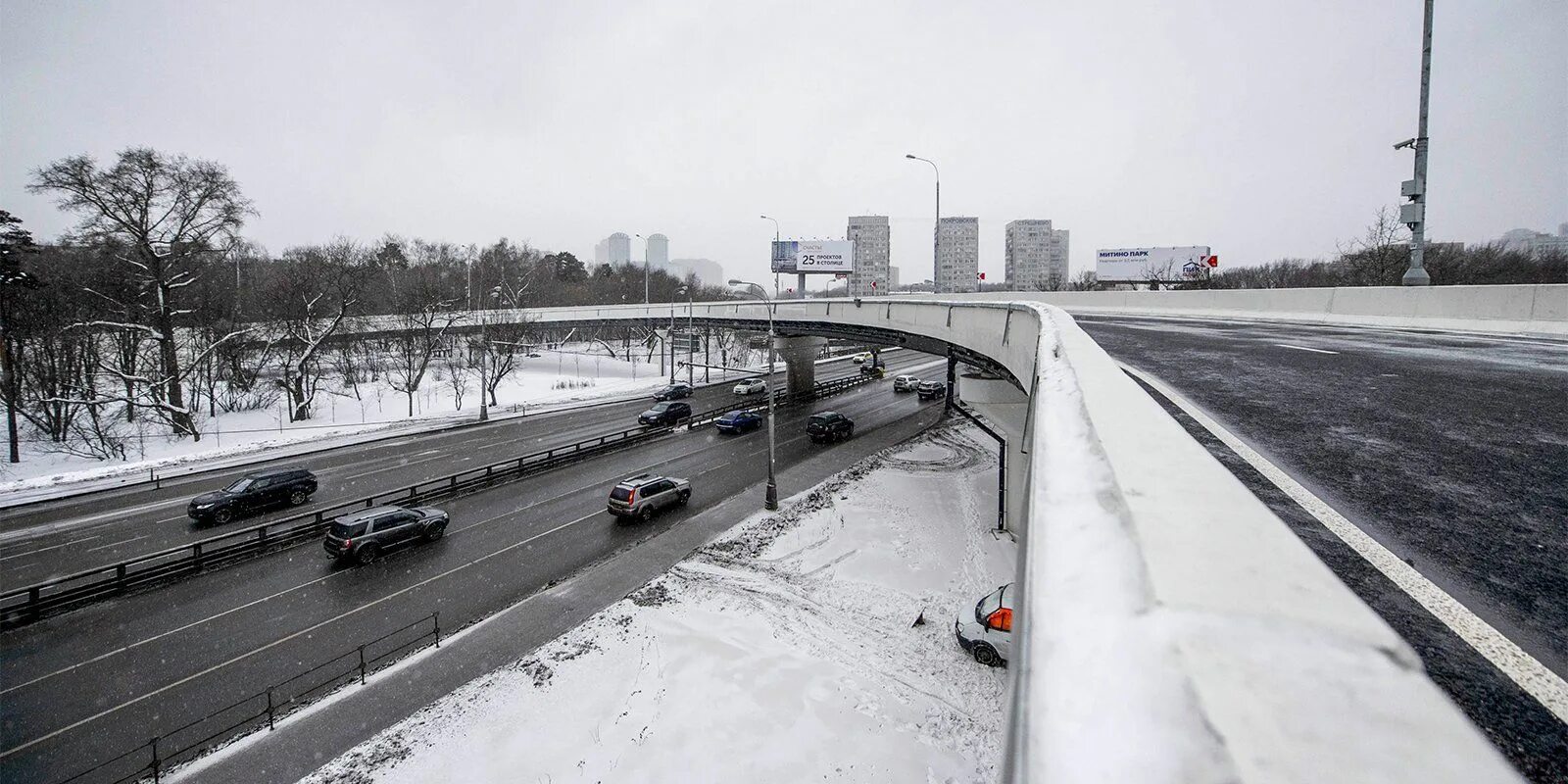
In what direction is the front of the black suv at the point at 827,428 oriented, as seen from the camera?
facing away from the viewer and to the right of the viewer

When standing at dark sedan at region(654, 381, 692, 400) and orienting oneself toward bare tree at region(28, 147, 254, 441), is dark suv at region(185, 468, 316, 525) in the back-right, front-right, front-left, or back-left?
front-left

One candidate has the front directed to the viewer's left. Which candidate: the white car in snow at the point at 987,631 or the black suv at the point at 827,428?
the white car in snow

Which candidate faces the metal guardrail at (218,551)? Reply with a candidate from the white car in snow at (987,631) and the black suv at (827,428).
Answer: the white car in snow

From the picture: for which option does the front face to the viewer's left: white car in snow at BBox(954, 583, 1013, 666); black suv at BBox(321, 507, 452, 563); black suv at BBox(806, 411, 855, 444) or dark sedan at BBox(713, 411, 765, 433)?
the white car in snow

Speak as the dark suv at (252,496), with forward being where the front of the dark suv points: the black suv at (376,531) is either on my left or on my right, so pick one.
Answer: on my left

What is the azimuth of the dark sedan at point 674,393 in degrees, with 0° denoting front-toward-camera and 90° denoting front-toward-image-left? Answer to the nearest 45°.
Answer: approximately 45°

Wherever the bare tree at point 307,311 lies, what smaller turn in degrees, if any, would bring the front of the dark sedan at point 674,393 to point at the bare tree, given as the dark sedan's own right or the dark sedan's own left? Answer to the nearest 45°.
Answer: approximately 45° to the dark sedan's own right
